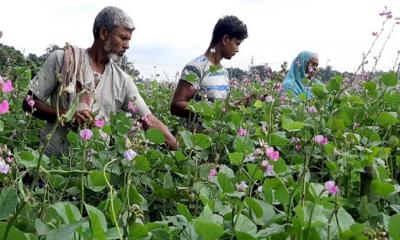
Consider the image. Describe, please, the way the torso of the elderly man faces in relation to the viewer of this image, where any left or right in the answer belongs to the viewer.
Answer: facing the viewer and to the right of the viewer

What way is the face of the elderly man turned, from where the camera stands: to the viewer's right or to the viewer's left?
to the viewer's right

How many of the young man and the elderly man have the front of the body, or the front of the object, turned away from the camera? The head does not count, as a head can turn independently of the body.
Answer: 0

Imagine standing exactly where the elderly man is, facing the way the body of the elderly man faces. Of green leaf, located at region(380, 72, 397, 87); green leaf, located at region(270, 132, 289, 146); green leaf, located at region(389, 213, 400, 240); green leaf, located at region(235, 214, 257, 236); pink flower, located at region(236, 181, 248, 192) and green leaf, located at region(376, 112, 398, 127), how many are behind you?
0

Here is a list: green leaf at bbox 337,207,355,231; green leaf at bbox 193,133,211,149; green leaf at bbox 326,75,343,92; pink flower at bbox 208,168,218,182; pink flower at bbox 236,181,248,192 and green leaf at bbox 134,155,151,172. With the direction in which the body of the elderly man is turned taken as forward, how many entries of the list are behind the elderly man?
0

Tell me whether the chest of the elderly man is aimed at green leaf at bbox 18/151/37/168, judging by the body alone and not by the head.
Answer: no

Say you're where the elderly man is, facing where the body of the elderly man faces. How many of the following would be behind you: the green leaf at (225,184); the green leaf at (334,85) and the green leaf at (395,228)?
0

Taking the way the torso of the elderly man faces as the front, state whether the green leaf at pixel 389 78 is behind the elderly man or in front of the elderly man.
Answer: in front
